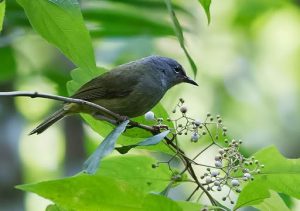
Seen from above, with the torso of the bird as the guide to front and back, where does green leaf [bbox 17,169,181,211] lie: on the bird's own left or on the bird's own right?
on the bird's own right

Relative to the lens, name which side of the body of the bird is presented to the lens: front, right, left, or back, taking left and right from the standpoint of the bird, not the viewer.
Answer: right

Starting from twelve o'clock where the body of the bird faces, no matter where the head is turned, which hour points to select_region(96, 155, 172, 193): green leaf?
The green leaf is roughly at 3 o'clock from the bird.

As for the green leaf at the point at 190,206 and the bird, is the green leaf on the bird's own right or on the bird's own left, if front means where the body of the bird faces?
on the bird's own right

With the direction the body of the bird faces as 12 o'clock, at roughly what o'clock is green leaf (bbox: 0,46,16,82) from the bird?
The green leaf is roughly at 7 o'clock from the bird.

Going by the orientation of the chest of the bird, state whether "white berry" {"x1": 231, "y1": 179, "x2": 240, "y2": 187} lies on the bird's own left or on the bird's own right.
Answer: on the bird's own right
